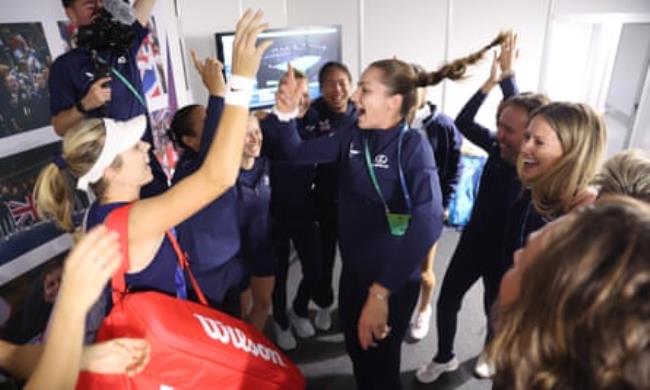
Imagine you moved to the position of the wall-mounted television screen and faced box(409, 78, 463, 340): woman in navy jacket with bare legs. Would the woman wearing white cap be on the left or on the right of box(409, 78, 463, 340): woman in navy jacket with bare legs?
right

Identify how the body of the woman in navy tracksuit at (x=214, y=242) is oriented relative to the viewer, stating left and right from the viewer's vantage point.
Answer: facing to the right of the viewer

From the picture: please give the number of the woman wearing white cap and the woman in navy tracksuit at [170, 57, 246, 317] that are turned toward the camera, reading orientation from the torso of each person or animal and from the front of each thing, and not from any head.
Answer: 0

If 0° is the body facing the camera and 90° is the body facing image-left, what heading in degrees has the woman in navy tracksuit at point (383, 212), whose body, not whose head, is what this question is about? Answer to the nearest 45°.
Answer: approximately 45°

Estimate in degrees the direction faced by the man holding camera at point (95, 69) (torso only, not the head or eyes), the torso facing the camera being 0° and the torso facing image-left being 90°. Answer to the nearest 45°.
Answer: approximately 315°

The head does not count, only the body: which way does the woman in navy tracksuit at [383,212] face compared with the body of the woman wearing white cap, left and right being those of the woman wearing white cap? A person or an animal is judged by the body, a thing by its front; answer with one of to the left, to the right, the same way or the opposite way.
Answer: the opposite way

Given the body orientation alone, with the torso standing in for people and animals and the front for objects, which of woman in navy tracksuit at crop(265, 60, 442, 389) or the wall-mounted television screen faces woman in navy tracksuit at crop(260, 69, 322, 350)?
the wall-mounted television screen

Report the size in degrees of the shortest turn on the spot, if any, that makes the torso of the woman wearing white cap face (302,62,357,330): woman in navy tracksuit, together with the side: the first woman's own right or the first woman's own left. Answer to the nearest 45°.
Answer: approximately 45° to the first woman's own left

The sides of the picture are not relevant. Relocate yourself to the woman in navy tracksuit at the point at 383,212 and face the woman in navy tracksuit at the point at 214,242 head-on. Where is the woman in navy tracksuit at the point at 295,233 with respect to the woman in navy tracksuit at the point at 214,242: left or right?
right

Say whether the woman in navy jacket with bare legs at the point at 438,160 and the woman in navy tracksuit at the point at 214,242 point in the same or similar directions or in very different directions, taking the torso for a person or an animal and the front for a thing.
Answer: very different directions

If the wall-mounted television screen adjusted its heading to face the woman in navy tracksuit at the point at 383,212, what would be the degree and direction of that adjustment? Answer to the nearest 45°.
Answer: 0° — it already faces them

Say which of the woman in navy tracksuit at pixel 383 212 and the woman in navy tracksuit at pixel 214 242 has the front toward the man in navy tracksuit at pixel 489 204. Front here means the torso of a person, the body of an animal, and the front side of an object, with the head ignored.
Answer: the woman in navy tracksuit at pixel 214 242
